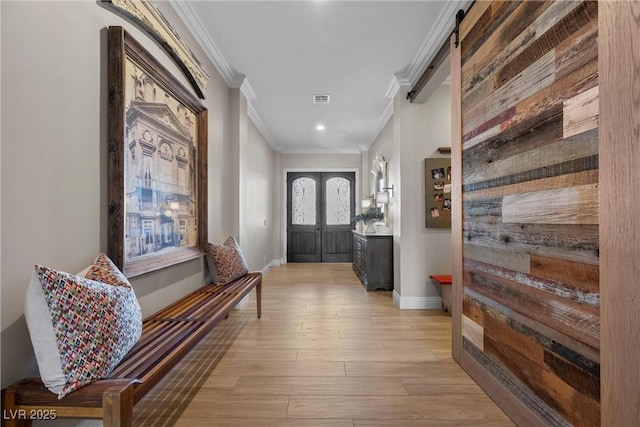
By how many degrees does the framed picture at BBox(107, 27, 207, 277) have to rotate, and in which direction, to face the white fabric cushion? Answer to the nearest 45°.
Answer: approximately 45° to its right

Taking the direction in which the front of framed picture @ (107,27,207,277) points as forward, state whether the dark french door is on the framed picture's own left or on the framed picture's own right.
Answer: on the framed picture's own left

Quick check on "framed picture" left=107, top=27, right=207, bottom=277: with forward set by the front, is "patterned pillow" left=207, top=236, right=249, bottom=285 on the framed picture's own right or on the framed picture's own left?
on the framed picture's own left

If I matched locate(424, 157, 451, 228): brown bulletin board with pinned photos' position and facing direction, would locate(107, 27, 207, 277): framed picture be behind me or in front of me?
in front

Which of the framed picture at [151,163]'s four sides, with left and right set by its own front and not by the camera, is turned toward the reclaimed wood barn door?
front

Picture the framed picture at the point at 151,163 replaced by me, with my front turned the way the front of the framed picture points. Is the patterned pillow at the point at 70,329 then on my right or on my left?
on my right

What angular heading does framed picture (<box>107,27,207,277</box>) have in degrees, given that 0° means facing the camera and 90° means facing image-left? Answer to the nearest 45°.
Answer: approximately 315°

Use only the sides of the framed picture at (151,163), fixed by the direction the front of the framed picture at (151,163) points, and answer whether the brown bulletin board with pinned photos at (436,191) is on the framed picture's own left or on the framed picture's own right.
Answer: on the framed picture's own left
